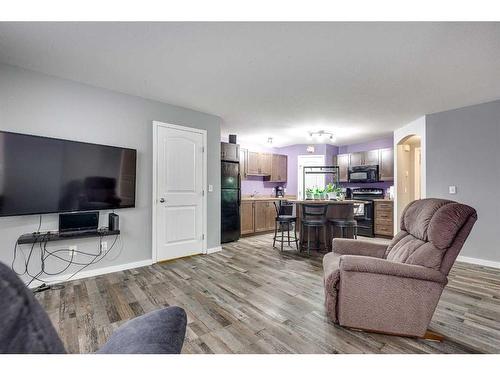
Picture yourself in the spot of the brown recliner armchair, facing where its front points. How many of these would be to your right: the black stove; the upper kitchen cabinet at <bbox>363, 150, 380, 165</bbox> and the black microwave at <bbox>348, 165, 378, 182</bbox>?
3

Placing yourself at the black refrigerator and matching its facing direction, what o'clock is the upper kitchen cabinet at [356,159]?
The upper kitchen cabinet is roughly at 10 o'clock from the black refrigerator.

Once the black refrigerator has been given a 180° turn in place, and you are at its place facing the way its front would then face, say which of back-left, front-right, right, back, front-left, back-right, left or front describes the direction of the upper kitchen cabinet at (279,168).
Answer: right

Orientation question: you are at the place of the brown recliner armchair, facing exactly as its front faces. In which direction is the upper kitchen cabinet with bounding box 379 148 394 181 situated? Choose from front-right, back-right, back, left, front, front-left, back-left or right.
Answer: right

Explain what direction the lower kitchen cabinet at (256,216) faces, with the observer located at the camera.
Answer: facing the viewer and to the right of the viewer

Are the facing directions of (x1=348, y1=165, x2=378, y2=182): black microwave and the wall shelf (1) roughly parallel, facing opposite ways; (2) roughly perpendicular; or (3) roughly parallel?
roughly perpendicular

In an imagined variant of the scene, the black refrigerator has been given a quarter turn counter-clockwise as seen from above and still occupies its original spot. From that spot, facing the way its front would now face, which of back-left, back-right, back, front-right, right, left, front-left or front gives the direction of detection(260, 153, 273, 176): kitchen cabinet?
front

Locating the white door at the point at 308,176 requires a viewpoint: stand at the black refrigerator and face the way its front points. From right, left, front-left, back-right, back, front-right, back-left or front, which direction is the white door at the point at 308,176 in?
left

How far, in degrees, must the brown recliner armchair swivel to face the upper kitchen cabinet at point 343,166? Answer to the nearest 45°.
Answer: approximately 90° to its right

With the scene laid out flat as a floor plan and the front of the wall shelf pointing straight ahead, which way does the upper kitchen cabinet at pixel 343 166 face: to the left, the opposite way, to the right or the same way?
to the right

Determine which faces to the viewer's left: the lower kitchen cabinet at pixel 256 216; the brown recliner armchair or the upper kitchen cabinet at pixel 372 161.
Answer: the brown recliner armchair

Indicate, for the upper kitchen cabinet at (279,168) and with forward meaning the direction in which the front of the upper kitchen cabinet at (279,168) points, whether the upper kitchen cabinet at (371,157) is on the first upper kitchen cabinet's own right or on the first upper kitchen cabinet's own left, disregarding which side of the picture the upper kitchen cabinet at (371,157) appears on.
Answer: on the first upper kitchen cabinet's own left

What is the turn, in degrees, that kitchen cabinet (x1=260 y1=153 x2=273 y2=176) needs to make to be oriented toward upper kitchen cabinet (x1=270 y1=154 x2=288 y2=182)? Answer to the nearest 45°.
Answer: approximately 90° to its left

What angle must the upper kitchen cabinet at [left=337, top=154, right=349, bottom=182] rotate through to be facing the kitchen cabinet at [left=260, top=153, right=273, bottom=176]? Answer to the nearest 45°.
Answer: approximately 45° to its right

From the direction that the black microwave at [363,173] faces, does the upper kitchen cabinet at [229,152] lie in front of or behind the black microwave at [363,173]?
in front
